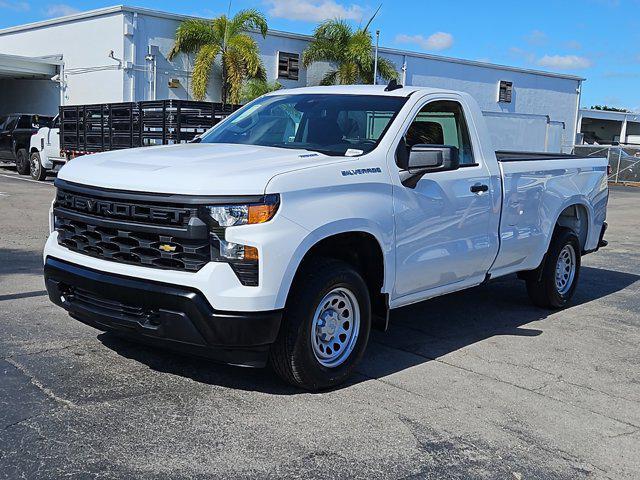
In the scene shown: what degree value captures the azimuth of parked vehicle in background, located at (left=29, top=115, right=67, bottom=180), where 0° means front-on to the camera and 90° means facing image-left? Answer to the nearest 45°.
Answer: approximately 45°

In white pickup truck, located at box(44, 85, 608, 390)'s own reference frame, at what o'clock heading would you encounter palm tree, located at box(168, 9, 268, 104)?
The palm tree is roughly at 4 o'clock from the white pickup truck.

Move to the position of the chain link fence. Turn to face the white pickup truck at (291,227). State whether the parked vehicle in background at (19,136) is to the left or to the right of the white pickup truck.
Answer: right

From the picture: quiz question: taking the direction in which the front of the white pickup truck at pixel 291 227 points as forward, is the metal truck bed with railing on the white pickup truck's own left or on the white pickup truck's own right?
on the white pickup truck's own right

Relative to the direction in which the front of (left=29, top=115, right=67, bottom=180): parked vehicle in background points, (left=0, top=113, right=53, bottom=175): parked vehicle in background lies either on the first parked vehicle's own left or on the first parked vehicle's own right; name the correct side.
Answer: on the first parked vehicle's own right

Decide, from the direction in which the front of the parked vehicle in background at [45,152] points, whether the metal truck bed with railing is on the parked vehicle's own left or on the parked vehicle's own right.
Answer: on the parked vehicle's own left

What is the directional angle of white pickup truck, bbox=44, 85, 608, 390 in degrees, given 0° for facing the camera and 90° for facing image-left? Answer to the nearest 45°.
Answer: approximately 45°

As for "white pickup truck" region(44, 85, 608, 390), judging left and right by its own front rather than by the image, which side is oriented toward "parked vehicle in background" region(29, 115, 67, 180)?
right

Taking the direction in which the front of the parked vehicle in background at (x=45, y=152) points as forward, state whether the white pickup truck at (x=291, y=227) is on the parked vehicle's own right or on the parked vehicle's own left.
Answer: on the parked vehicle's own left

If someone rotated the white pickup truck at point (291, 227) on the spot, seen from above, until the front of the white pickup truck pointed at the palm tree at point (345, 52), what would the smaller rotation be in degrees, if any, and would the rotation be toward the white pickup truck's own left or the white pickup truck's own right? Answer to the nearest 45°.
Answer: approximately 135° to the white pickup truck's own right
